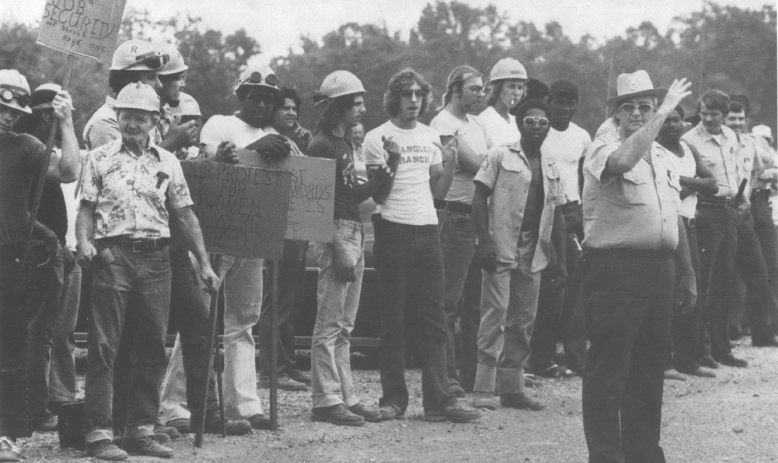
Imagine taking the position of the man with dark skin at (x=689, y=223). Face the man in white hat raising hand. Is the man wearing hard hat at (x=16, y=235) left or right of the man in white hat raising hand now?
right

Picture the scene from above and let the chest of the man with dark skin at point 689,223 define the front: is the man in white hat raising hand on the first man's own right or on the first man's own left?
on the first man's own right

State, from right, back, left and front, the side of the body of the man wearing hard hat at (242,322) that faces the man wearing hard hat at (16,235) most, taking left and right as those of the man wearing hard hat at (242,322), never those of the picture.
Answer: right

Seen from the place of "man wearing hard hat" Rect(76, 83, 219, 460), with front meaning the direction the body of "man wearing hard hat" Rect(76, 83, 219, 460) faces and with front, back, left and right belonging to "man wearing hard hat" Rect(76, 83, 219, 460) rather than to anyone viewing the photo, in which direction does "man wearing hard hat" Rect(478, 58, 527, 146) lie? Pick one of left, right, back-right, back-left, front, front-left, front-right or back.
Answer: back-left

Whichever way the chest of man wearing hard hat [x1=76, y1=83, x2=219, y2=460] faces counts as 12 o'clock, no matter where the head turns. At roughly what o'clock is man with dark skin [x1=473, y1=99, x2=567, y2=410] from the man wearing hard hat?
The man with dark skin is roughly at 8 o'clock from the man wearing hard hat.

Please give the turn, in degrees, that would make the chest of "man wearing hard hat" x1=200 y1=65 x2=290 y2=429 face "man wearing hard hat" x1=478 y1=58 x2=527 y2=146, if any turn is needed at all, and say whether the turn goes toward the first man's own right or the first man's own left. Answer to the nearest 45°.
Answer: approximately 90° to the first man's own left

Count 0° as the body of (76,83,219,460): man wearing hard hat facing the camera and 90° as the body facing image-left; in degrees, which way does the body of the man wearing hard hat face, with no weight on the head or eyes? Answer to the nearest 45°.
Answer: approximately 0°

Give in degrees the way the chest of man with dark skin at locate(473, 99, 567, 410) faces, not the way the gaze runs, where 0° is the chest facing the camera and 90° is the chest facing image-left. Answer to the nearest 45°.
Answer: approximately 315°
